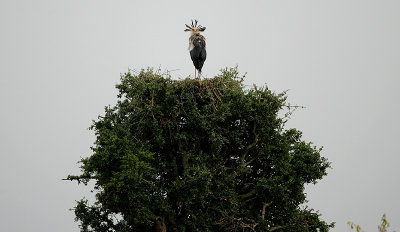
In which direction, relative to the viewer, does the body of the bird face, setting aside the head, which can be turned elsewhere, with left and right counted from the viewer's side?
facing away from the viewer
